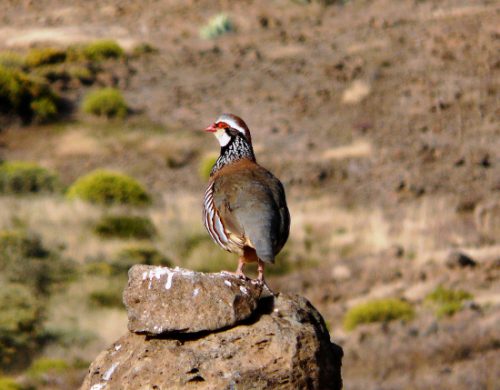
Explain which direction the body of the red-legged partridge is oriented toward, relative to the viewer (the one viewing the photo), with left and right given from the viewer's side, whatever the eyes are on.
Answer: facing away from the viewer and to the left of the viewer

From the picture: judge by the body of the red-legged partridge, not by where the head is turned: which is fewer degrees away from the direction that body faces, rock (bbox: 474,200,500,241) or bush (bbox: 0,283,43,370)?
the bush

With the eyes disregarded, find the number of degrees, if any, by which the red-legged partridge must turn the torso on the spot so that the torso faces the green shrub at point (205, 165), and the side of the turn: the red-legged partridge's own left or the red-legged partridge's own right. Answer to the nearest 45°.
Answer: approximately 45° to the red-legged partridge's own right
